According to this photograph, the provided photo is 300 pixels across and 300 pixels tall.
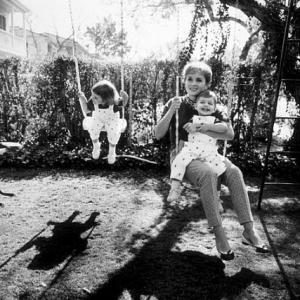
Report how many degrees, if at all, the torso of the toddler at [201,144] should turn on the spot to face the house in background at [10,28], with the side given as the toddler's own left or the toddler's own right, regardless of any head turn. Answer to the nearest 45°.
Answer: approximately 135° to the toddler's own right

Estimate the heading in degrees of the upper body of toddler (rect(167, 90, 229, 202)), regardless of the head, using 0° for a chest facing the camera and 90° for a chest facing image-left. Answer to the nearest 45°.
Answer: approximately 0°
